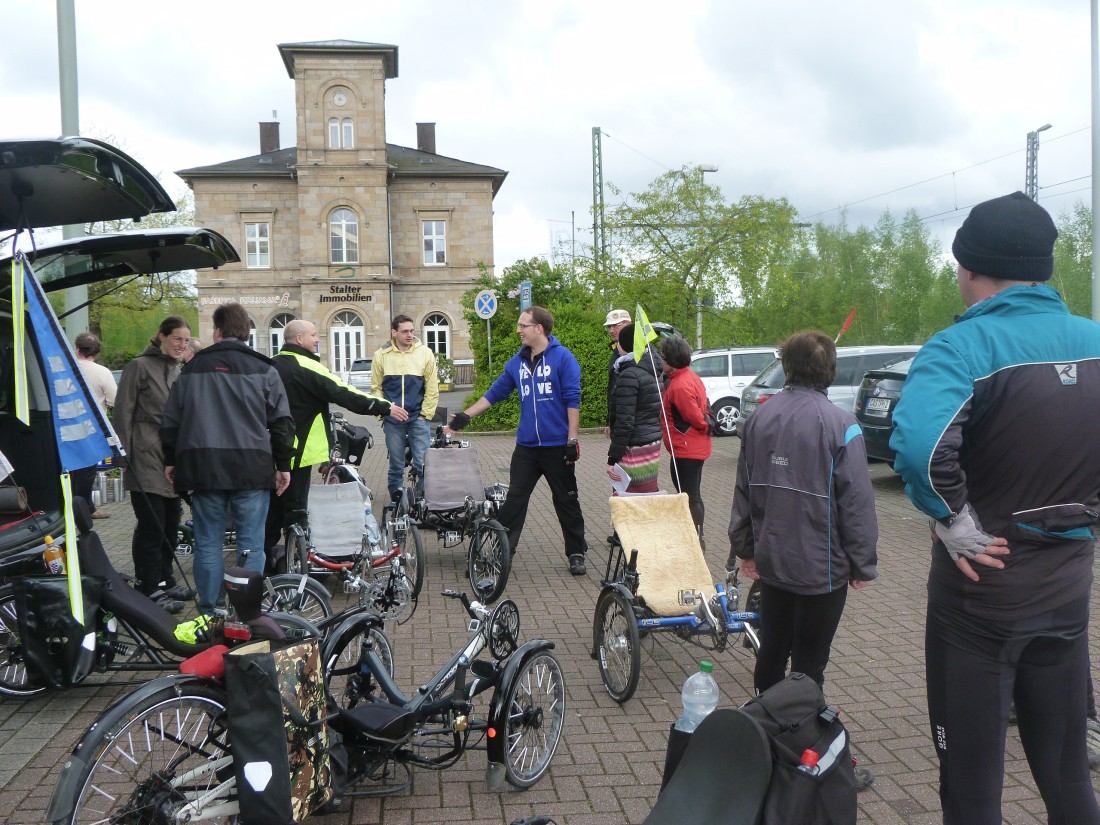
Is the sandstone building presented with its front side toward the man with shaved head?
yes

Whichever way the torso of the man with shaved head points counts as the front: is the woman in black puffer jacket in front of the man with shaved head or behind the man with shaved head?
in front

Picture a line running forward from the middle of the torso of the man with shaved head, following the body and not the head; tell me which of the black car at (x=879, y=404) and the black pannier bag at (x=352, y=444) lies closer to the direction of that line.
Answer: the black car

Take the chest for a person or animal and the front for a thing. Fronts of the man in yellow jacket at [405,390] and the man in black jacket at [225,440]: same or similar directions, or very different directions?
very different directions

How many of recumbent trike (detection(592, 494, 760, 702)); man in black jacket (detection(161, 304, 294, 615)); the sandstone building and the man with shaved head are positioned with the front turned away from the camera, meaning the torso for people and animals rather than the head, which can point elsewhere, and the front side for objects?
1

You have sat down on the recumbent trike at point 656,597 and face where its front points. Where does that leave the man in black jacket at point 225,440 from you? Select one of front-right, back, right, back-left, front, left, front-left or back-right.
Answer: back-right

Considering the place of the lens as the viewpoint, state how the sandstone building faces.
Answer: facing the viewer

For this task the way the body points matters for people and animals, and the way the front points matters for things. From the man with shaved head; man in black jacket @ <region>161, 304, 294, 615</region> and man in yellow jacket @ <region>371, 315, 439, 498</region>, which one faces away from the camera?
the man in black jacket

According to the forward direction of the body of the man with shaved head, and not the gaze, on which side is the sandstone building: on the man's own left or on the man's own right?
on the man's own left

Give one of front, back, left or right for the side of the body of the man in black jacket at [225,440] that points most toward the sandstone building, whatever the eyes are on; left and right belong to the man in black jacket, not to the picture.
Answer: front

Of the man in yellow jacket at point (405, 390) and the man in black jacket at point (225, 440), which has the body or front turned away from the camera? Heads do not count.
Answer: the man in black jacket

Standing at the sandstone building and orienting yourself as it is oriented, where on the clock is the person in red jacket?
The person in red jacket is roughly at 12 o'clock from the sandstone building.

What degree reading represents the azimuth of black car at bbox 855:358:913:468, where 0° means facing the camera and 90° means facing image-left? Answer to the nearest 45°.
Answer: approximately 225°

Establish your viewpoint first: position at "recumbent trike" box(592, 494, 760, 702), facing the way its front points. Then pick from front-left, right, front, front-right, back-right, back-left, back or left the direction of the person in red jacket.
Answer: back-left

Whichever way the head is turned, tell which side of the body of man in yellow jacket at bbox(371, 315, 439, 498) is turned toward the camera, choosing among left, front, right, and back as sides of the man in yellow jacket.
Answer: front

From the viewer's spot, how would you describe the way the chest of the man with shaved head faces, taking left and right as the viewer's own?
facing to the right of the viewer

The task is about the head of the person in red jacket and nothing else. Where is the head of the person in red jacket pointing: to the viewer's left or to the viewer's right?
to the viewer's left

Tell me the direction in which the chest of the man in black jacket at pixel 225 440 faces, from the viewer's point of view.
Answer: away from the camera

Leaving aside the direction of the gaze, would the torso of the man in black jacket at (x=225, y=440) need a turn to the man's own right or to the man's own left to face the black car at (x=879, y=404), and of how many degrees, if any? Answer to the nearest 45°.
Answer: approximately 45° to the man's own right
